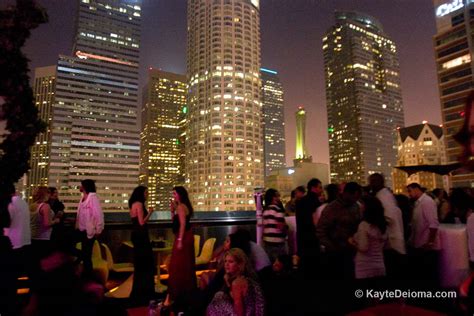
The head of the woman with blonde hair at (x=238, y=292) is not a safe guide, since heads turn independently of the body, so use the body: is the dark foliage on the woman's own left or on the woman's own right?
on the woman's own right

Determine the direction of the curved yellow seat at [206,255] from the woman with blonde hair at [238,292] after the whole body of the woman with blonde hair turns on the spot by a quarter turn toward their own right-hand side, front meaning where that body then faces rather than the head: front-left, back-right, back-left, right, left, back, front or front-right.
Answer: front-right

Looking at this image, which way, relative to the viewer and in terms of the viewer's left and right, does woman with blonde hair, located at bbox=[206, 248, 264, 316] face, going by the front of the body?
facing the viewer and to the left of the viewer

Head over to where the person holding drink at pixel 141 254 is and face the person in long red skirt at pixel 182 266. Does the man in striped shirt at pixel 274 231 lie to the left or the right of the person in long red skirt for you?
left

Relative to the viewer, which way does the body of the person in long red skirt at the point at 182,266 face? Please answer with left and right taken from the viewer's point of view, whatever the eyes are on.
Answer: facing to the left of the viewer

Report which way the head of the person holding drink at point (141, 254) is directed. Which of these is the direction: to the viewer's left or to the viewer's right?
to the viewer's right

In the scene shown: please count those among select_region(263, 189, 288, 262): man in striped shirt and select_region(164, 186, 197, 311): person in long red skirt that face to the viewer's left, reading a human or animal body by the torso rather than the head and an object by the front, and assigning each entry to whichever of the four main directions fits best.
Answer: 1

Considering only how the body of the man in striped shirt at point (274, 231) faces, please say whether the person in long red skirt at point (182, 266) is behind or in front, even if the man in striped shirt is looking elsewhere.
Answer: behind

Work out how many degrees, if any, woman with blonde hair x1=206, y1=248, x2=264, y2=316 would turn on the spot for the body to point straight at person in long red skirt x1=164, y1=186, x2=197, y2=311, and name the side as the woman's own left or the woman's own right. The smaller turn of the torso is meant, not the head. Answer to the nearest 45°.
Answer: approximately 90° to the woman's own right

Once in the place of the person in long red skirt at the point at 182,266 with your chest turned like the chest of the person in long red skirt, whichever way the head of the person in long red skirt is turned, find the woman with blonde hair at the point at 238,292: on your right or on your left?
on your left
